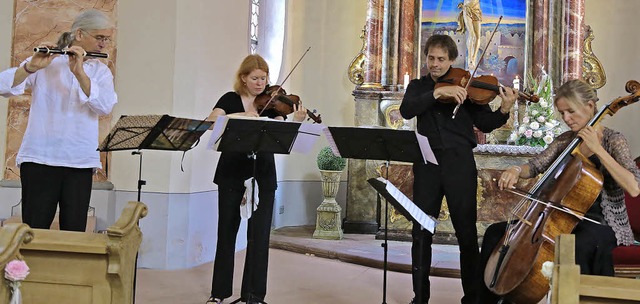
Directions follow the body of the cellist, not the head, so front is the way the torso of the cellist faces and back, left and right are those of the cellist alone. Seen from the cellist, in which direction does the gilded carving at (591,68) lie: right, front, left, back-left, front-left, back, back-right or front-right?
back-right

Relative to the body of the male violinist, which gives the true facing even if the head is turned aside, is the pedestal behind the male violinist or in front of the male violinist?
behind

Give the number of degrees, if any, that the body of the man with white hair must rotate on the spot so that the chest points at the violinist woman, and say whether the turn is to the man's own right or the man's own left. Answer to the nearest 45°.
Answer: approximately 45° to the man's own left

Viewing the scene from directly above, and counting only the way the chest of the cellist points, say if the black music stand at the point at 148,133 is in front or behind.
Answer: in front

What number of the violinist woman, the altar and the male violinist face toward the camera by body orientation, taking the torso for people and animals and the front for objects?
3

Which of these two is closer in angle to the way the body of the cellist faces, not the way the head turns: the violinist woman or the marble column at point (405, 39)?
the violinist woman

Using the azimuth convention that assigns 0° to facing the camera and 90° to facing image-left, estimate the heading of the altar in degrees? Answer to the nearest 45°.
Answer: approximately 0°

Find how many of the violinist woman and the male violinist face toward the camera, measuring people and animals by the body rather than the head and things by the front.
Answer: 2

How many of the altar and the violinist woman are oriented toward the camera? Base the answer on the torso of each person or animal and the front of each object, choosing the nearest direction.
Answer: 2

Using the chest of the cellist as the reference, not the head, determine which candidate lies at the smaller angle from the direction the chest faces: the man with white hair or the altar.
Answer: the man with white hair

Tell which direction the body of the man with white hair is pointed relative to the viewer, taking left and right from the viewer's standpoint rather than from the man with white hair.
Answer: facing the viewer and to the right of the viewer
